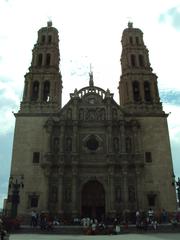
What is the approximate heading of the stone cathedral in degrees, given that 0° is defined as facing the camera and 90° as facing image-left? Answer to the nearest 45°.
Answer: approximately 0°
